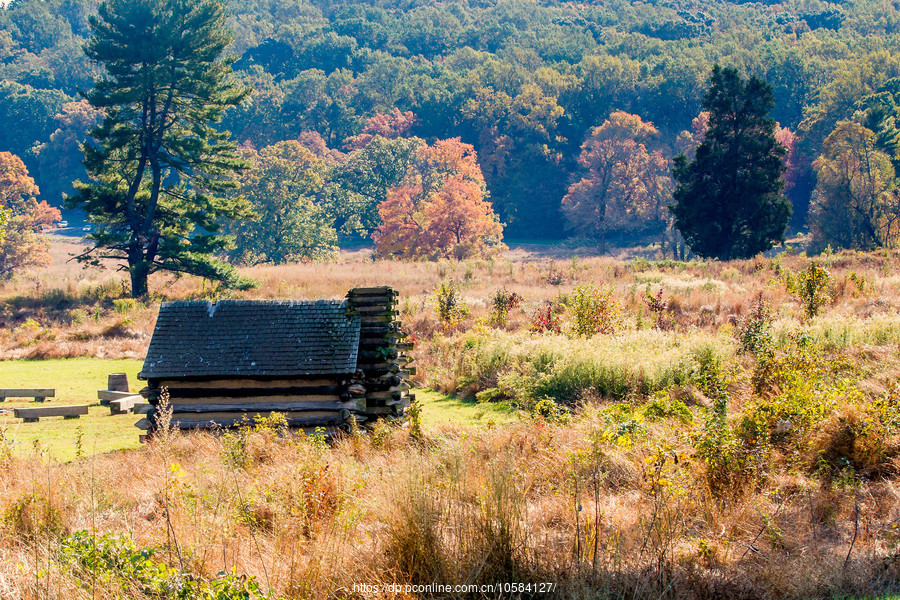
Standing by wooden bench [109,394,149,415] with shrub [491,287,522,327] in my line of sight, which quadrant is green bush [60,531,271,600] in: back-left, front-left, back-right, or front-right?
back-right

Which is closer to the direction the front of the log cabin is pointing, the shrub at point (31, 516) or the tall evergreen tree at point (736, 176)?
the shrub

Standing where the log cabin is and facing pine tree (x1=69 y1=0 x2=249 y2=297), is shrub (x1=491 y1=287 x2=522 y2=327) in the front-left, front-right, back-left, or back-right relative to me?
front-right

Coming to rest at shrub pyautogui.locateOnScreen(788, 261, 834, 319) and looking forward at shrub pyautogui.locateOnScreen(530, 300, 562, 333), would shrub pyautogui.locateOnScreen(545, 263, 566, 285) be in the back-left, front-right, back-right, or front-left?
front-right

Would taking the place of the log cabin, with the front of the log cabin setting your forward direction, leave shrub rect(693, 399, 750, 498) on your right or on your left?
on your left

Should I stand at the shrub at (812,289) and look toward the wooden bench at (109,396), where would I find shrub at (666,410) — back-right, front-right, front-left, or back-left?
front-left

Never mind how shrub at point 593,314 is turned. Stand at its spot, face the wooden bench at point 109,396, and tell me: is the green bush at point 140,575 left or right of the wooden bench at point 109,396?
left

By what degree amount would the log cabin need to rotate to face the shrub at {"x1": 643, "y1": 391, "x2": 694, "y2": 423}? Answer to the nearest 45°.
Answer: approximately 135° to its left

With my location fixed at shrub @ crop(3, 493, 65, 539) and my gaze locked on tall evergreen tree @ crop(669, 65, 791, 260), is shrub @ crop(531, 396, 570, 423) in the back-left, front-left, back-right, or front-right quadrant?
front-right
